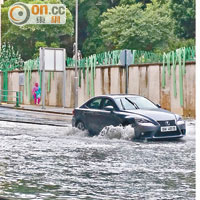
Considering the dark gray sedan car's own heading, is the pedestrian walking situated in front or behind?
behind

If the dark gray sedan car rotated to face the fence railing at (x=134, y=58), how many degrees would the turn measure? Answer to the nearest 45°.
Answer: approximately 135° to its left

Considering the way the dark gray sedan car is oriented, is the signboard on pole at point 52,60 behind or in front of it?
behind

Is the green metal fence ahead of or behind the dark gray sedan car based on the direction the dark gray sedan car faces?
behind

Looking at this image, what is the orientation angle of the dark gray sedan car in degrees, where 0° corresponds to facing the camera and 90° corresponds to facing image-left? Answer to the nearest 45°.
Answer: approximately 315°
